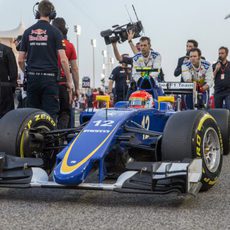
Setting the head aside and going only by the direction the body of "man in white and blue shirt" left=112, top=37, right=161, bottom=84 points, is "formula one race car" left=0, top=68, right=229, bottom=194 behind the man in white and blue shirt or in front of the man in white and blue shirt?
in front

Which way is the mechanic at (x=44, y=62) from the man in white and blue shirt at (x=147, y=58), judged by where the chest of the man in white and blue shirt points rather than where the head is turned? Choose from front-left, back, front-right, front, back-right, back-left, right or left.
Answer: front-right

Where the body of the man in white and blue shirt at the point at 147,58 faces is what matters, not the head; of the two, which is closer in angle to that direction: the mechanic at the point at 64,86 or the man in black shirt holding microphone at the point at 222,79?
the mechanic

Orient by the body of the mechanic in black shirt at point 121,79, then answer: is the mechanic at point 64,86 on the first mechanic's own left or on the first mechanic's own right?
on the first mechanic's own right

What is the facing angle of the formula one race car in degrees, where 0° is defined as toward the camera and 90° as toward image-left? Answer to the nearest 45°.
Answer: approximately 45°

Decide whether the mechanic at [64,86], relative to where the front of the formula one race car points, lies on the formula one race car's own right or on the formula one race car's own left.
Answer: on the formula one race car's own right

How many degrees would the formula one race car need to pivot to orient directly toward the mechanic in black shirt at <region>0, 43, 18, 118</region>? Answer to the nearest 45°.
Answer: approximately 90° to its right

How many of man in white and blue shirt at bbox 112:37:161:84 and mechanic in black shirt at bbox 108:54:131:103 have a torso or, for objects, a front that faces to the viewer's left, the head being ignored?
0

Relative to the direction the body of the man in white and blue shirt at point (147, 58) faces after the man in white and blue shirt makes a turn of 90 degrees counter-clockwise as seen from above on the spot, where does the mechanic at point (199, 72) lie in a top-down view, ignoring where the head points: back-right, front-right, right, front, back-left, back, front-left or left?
front-left
